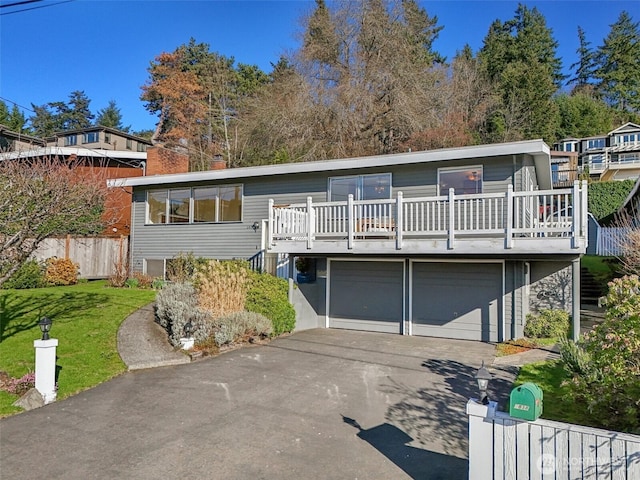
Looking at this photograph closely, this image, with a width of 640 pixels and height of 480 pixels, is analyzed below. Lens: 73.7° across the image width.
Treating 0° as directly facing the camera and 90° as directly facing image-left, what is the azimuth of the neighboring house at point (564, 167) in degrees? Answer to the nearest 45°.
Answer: approximately 0°

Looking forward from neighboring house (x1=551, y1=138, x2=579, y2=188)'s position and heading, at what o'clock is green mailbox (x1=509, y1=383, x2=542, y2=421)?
The green mailbox is roughly at 12 o'clock from the neighboring house.

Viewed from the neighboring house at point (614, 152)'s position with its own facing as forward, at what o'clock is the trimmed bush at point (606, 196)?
The trimmed bush is roughly at 12 o'clock from the neighboring house.

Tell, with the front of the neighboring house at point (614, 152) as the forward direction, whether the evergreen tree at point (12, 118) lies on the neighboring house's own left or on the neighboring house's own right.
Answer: on the neighboring house's own right

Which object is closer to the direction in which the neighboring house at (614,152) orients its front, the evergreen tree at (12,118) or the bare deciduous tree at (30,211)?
the bare deciduous tree

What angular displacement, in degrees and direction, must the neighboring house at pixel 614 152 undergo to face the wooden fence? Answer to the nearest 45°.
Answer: approximately 45° to its right

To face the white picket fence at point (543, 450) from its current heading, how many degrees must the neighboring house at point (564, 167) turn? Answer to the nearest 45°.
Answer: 0° — it already faces it

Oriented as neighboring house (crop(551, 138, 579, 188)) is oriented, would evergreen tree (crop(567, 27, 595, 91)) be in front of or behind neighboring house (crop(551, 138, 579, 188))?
behind

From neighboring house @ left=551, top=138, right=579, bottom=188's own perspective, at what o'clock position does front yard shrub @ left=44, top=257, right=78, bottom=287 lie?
The front yard shrub is roughly at 1 o'clock from the neighboring house.

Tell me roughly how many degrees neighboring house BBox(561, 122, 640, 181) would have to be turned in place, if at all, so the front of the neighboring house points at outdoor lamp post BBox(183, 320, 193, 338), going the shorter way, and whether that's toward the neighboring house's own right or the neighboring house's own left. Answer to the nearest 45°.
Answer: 0° — it already faces it

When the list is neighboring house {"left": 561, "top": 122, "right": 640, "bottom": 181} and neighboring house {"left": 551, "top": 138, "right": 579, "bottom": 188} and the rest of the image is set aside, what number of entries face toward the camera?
2
